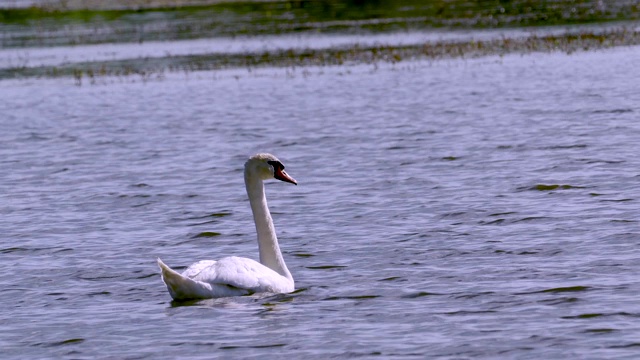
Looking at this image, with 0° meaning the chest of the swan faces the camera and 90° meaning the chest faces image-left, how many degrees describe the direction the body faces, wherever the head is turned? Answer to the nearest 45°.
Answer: approximately 270°
